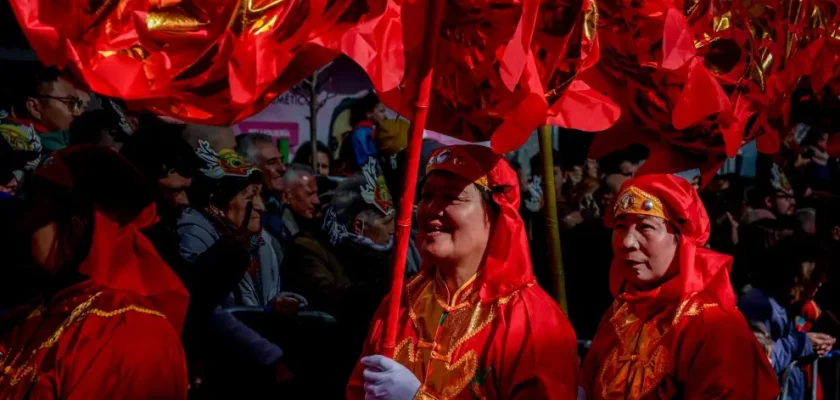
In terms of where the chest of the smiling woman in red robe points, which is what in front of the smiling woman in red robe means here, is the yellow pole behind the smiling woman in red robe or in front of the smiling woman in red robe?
behind

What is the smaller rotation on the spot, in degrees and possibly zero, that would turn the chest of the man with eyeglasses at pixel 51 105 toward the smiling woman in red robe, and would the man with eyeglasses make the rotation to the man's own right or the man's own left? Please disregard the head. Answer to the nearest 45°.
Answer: approximately 45° to the man's own right

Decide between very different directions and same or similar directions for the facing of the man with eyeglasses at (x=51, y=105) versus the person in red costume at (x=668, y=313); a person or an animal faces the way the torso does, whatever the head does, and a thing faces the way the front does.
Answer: very different directions

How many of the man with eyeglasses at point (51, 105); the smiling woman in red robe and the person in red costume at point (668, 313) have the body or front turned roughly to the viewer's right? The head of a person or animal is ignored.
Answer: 1

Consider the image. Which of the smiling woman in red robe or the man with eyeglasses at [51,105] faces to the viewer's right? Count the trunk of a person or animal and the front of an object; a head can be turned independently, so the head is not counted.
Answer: the man with eyeglasses

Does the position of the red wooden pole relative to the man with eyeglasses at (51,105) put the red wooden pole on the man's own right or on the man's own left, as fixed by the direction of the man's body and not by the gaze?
on the man's own right

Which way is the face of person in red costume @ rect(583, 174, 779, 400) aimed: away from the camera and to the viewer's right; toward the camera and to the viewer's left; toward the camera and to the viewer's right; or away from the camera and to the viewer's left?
toward the camera and to the viewer's left

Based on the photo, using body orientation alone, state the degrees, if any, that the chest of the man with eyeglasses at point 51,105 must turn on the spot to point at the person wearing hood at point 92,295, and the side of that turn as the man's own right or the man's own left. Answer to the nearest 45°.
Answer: approximately 90° to the man's own right

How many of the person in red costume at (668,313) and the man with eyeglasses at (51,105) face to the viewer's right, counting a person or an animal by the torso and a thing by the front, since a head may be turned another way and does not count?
1

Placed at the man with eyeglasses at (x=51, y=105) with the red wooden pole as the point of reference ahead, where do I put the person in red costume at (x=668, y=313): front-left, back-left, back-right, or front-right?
front-left

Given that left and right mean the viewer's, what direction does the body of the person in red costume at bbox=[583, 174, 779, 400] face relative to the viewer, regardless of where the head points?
facing the viewer and to the left of the viewer

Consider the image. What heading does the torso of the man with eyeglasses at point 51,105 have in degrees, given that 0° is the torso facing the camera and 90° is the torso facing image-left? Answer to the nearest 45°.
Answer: approximately 270°
